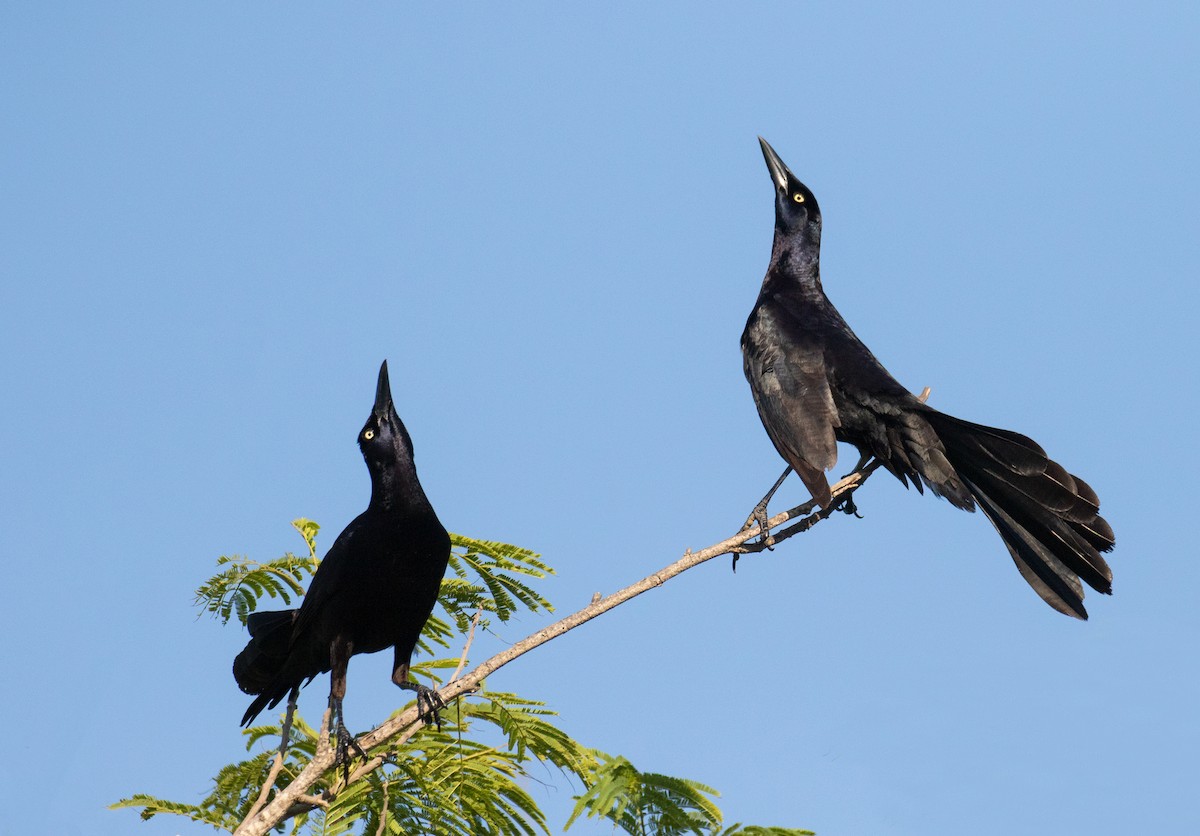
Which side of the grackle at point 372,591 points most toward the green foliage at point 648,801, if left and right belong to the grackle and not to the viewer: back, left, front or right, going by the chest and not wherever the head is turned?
front

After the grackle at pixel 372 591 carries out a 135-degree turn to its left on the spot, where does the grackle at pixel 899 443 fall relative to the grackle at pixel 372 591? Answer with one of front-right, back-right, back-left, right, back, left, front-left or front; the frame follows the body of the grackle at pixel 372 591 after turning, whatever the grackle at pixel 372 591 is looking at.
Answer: right

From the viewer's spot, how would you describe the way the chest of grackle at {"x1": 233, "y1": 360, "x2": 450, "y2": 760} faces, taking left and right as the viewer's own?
facing the viewer and to the right of the viewer
